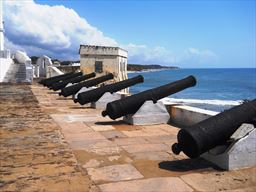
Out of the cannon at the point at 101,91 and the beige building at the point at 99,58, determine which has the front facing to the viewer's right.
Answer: the cannon

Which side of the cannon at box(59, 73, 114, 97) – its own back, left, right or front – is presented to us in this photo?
right

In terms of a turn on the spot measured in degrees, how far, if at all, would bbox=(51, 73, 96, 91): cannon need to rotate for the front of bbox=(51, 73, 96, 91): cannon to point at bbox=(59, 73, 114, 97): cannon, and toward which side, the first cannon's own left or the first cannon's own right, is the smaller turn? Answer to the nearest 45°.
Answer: approximately 90° to the first cannon's own right

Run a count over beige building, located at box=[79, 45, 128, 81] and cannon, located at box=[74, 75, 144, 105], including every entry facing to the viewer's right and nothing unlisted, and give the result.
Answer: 1

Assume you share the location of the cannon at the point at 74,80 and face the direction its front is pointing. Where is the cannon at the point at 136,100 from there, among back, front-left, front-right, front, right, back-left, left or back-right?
right

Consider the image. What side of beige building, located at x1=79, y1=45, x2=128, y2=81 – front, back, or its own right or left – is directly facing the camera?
front

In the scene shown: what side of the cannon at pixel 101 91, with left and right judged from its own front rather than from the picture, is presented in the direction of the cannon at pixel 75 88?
left

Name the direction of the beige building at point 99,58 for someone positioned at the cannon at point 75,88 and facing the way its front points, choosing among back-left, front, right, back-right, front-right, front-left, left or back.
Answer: left

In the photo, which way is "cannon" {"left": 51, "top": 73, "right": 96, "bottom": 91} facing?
to the viewer's right

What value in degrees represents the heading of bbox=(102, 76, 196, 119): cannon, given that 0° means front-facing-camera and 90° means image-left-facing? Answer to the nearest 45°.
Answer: approximately 225°

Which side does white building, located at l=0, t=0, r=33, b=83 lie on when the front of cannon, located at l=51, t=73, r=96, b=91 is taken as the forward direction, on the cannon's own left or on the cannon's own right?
on the cannon's own left

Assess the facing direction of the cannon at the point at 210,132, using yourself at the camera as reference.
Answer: facing away from the viewer and to the right of the viewer

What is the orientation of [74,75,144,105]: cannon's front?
to the viewer's right
